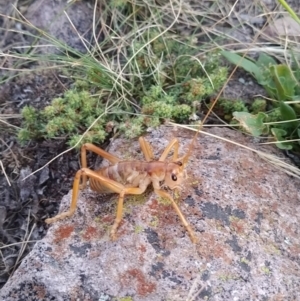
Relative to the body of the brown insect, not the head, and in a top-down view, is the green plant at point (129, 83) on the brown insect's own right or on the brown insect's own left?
on the brown insect's own left

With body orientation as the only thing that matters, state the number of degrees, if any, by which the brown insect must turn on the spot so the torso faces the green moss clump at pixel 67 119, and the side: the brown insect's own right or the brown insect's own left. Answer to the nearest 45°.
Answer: approximately 135° to the brown insect's own left

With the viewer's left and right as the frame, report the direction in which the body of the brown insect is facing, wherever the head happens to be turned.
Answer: facing to the right of the viewer

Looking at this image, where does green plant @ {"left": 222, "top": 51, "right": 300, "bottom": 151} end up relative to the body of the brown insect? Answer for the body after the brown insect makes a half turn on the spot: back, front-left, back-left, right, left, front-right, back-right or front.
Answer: back-right

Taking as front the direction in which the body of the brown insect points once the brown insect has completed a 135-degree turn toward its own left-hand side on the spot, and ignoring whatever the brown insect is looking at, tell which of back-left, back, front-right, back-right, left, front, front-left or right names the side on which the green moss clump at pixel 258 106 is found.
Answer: right

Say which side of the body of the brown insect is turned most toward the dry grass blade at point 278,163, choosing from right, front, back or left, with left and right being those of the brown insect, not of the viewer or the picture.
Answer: front
